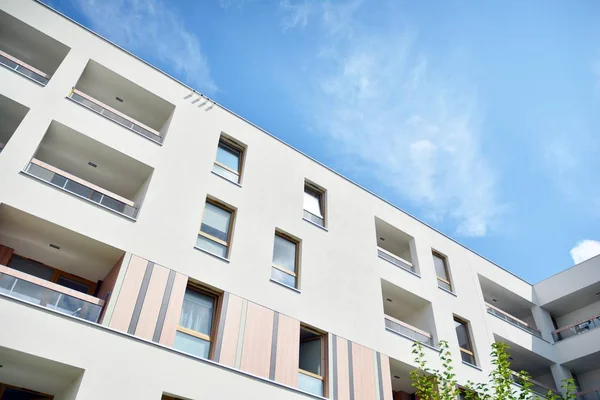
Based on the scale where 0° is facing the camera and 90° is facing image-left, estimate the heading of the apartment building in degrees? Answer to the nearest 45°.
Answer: approximately 315°
